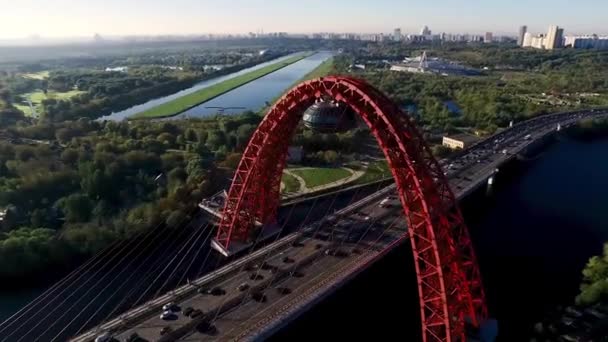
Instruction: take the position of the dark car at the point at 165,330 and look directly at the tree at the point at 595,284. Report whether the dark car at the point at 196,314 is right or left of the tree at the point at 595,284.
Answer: left

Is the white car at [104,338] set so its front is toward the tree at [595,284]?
no

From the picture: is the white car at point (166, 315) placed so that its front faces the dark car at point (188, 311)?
no

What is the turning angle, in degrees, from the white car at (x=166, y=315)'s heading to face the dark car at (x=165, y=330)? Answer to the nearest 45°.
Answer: approximately 45° to its left

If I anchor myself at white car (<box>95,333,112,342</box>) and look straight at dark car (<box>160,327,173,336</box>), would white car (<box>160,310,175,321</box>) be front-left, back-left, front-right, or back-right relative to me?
front-left

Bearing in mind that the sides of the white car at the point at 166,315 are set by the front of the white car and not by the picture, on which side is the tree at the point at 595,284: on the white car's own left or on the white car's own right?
on the white car's own left

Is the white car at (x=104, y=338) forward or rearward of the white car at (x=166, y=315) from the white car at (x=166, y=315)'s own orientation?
forward

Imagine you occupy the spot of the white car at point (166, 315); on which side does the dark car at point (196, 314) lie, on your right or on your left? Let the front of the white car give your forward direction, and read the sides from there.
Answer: on your left

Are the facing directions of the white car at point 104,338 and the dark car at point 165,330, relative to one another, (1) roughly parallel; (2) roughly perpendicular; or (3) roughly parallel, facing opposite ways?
roughly parallel
